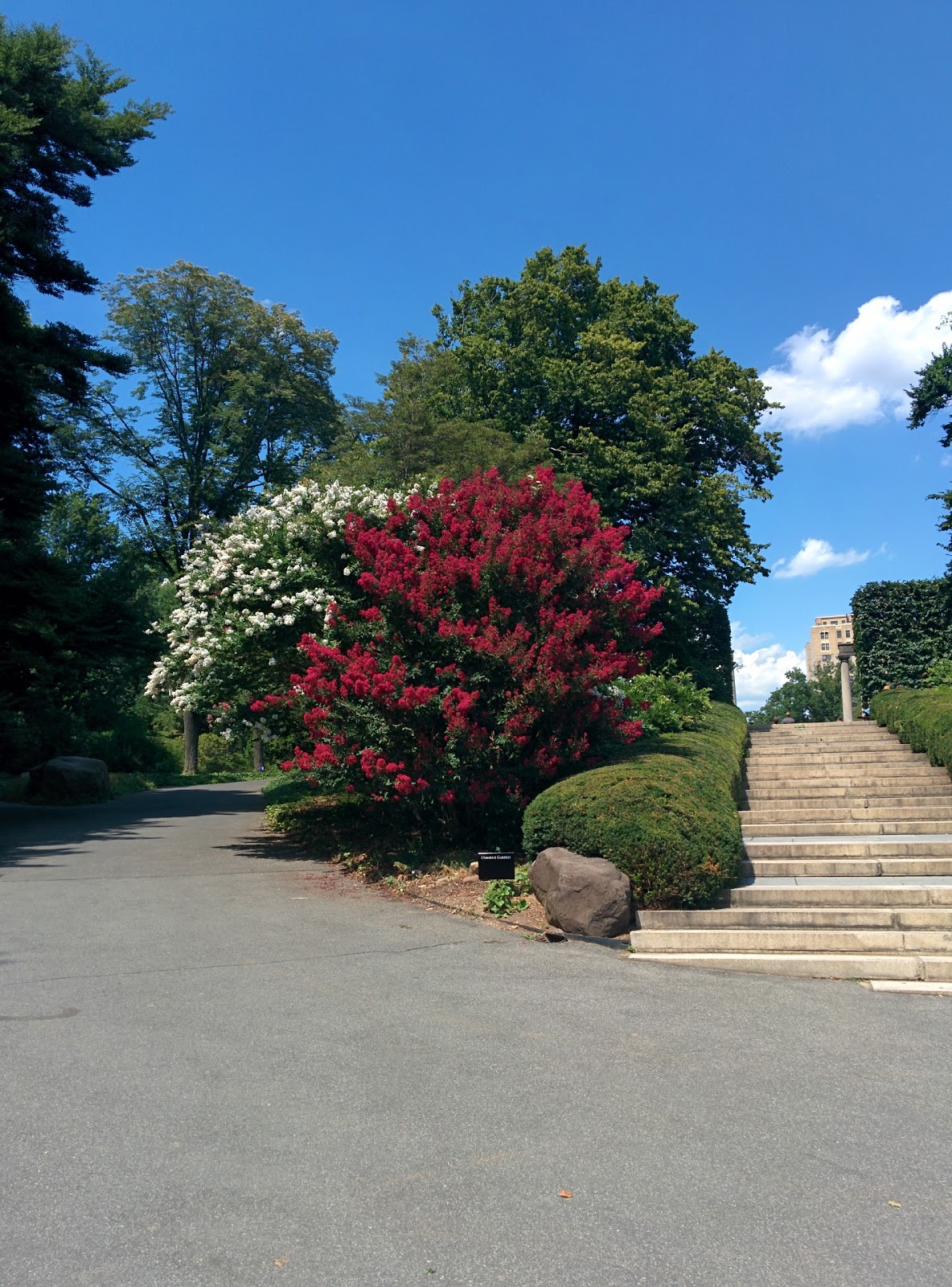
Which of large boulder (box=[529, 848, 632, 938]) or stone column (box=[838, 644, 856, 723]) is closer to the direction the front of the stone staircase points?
the large boulder

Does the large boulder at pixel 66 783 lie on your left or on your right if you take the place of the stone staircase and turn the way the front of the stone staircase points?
on your right

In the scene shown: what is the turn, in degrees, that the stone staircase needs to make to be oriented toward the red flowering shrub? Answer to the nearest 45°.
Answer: approximately 90° to its right

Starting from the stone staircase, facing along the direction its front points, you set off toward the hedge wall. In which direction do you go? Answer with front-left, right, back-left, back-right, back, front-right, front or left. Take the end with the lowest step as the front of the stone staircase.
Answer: back

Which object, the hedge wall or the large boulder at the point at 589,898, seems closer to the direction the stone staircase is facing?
the large boulder

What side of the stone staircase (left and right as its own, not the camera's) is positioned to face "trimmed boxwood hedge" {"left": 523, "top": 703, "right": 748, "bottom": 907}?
right

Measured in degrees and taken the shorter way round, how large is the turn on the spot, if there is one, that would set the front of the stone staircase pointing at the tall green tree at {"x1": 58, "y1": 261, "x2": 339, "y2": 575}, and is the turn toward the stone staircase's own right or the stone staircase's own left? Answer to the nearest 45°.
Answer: approximately 135° to the stone staircase's own right

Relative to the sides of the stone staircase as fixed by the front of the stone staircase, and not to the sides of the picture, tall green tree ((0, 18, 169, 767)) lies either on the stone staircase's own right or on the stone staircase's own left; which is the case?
on the stone staircase's own right

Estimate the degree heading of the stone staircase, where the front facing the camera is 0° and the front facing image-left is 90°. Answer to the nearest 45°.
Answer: approximately 0°
